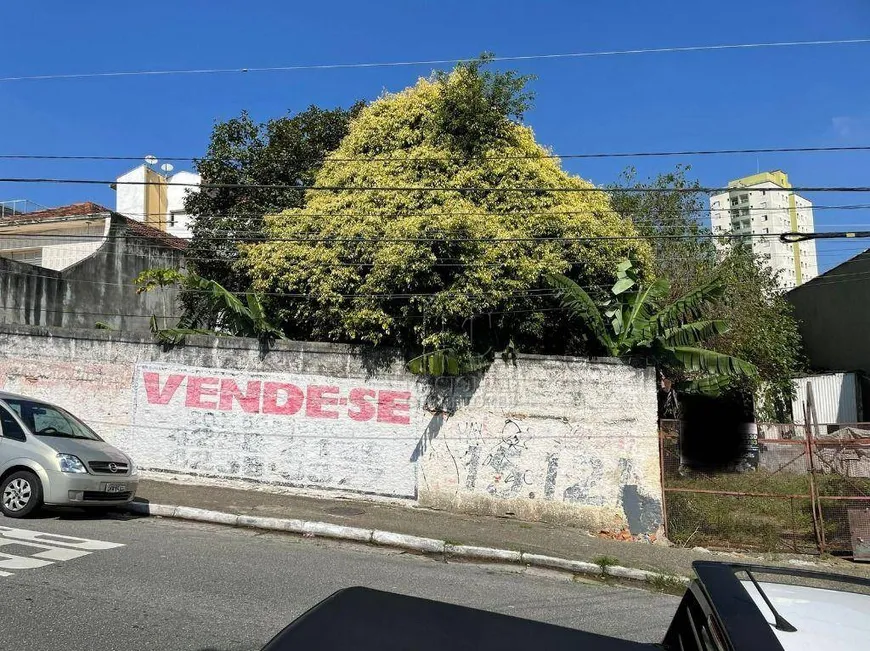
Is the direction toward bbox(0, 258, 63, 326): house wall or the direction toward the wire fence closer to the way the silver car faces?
the wire fence

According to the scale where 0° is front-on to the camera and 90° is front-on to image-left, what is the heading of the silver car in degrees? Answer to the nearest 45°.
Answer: approximately 315°

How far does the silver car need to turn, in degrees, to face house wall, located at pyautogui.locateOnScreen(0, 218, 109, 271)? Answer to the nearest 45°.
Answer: approximately 135° to its left

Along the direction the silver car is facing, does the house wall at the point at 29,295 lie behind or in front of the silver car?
behind

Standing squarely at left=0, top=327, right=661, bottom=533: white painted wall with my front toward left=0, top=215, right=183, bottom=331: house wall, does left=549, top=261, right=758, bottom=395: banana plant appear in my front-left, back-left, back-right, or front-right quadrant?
back-right

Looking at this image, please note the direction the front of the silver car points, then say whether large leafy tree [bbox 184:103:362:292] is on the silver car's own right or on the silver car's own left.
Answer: on the silver car's own left

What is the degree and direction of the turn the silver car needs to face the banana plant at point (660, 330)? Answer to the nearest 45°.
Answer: approximately 45° to its left

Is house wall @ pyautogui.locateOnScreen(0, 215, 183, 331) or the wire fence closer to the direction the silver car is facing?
the wire fence

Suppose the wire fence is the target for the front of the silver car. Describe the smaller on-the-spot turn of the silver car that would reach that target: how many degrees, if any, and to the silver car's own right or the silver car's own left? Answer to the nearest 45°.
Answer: approximately 45° to the silver car's own left

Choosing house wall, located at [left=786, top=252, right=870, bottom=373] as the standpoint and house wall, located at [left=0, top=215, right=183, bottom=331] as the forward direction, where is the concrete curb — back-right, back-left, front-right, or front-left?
front-left

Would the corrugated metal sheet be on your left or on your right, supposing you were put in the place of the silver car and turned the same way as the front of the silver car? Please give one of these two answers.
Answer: on your left

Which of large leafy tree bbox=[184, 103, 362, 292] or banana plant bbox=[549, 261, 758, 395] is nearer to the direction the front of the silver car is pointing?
the banana plant
